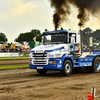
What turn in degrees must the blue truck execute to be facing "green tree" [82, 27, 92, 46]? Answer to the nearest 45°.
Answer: approximately 180°
